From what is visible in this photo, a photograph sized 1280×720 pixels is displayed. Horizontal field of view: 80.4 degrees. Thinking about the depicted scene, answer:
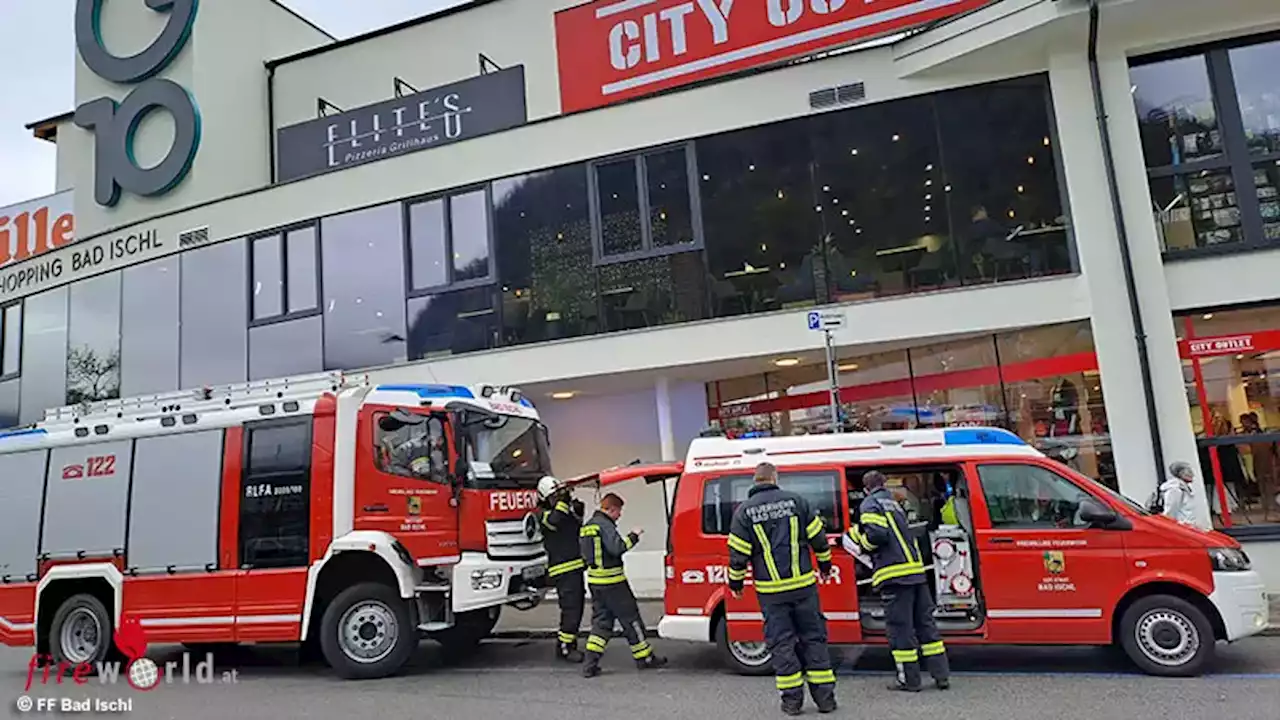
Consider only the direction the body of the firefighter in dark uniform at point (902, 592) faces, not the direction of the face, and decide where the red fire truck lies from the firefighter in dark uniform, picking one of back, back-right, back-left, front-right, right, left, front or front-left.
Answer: front-left

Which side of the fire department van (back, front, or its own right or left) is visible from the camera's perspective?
right

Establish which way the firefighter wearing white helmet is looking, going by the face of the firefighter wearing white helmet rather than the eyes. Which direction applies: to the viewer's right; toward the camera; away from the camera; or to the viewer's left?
to the viewer's right

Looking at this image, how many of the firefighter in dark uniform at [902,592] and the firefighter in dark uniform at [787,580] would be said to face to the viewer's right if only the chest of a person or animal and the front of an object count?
0

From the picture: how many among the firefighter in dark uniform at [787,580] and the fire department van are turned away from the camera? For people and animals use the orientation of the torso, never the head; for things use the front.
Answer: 1

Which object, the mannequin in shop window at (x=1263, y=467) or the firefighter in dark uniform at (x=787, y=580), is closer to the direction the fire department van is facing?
the mannequin in shop window

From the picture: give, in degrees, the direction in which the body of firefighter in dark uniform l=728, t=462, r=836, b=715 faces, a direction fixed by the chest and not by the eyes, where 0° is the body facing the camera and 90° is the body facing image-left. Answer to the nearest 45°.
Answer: approximately 180°

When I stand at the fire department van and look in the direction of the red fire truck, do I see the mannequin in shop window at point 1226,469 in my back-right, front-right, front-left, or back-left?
back-right

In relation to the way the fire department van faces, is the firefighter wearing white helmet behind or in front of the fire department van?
behind

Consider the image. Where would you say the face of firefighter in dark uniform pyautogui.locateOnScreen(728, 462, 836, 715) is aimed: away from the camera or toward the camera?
away from the camera

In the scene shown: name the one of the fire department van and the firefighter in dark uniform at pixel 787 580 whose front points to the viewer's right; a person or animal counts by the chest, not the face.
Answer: the fire department van

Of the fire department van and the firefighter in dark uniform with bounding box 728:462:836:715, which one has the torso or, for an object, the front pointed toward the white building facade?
the firefighter in dark uniform
